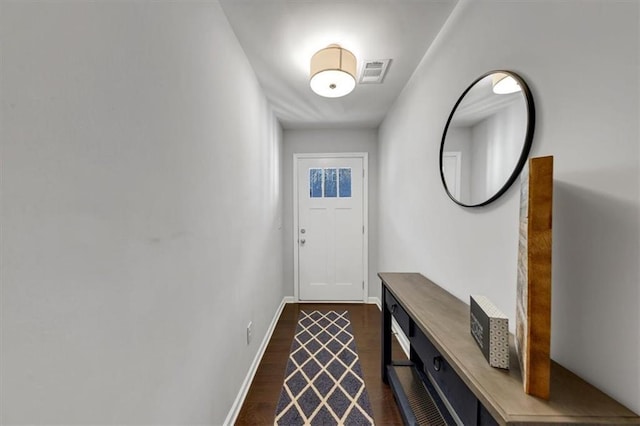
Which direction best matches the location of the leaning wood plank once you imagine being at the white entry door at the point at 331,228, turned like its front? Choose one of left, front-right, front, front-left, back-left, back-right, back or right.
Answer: front

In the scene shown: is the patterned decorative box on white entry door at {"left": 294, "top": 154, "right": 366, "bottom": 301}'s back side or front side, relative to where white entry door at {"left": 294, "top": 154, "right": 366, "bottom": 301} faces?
on the front side

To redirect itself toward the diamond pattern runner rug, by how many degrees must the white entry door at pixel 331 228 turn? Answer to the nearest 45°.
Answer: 0° — it already faces it

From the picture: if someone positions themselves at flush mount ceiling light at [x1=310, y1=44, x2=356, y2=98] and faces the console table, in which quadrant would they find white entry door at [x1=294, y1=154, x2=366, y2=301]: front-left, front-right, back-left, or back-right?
back-left

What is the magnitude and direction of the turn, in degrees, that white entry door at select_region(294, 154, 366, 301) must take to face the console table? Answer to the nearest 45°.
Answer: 0° — it already faces it

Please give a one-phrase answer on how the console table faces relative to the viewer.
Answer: facing the viewer and to the left of the viewer

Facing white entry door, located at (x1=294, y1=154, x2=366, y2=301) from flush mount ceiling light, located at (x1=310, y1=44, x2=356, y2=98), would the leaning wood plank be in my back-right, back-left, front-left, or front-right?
back-right

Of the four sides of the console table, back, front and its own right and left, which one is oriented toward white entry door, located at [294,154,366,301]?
right

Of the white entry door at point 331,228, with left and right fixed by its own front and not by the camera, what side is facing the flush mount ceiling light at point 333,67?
front

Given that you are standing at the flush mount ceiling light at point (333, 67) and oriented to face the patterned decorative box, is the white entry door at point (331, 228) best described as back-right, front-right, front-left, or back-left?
back-left

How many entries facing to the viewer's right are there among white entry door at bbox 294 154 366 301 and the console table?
0

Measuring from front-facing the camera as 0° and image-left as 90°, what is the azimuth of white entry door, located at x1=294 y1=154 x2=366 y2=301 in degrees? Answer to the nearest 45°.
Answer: approximately 0°

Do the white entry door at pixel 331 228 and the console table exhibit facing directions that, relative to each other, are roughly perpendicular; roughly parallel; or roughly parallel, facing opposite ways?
roughly perpendicular
